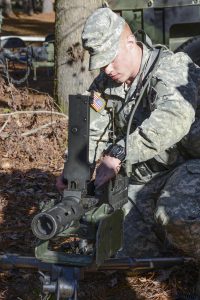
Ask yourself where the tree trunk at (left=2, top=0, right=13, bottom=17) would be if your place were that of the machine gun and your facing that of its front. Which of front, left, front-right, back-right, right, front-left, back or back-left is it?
back-right

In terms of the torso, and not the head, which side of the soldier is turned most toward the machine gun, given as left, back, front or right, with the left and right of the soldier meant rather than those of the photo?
front

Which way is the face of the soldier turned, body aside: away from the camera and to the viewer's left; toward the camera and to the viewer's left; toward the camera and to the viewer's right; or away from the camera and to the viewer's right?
toward the camera and to the viewer's left

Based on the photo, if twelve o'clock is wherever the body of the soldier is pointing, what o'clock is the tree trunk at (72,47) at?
The tree trunk is roughly at 4 o'clock from the soldier.

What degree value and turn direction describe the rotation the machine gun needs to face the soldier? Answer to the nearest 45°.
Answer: approximately 180°

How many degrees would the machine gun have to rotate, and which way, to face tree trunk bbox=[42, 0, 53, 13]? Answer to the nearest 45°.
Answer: approximately 135° to its right

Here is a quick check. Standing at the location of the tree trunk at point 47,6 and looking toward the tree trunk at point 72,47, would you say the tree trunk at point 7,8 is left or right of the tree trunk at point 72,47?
right

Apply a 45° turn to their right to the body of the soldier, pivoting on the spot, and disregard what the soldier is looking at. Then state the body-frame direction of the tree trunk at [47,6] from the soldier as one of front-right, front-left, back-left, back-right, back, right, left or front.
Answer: right

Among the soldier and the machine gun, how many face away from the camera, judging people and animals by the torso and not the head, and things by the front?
0

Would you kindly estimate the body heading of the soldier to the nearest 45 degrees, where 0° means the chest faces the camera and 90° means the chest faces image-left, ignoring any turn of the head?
approximately 45°
